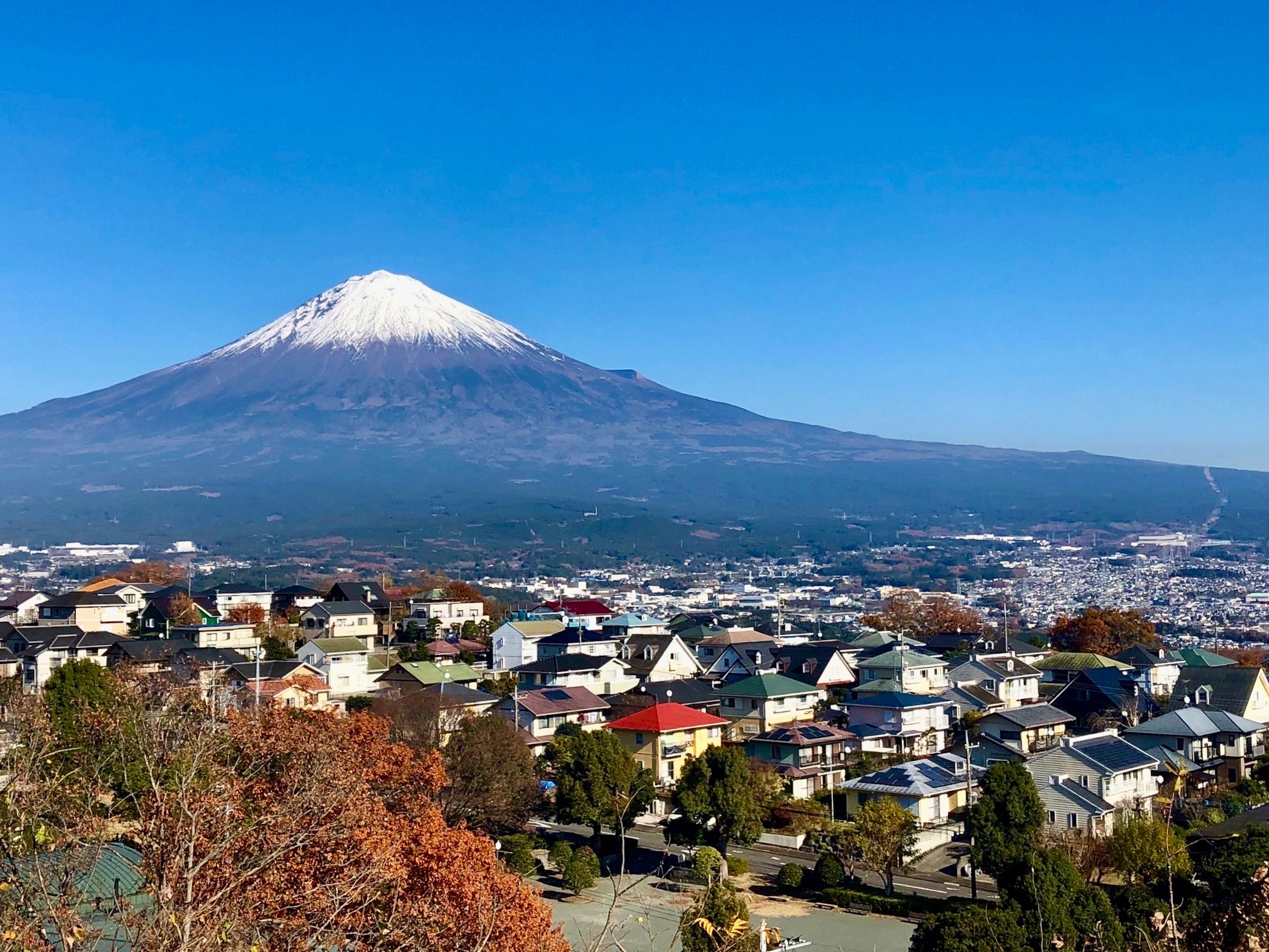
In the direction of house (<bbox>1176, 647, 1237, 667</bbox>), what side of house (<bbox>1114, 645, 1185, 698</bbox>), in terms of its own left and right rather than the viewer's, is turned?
left

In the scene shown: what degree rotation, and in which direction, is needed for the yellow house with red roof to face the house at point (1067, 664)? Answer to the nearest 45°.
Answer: approximately 90° to its left

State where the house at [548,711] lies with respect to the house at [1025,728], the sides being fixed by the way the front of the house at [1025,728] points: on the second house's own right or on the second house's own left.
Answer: on the second house's own right

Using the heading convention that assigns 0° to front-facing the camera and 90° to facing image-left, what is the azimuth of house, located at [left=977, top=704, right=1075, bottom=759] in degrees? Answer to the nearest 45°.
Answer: approximately 315°

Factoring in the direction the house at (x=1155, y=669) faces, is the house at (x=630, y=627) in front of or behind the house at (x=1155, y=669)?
behind

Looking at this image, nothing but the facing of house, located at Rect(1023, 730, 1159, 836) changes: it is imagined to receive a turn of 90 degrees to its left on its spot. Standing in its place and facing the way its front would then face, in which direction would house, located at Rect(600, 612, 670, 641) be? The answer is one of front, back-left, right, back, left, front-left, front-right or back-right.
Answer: left

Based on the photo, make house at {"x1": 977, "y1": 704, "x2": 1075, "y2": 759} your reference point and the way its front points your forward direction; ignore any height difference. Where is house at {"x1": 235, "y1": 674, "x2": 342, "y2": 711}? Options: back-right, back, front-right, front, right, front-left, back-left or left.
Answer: back-right

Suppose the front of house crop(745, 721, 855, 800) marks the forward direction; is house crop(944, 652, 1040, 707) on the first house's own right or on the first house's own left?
on the first house's own left
